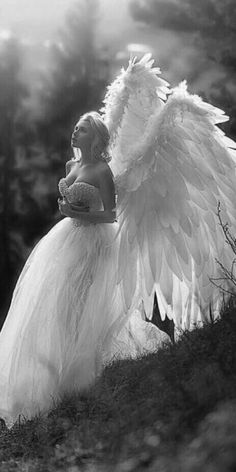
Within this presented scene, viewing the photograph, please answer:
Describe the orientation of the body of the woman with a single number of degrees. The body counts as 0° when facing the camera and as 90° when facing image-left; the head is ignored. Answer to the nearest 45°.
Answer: approximately 45°
